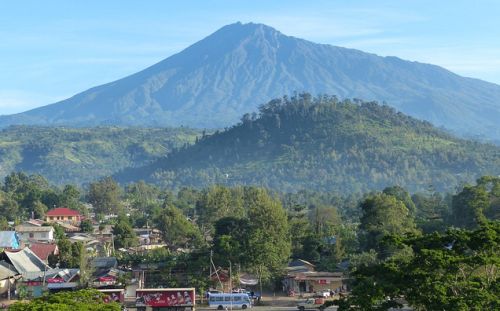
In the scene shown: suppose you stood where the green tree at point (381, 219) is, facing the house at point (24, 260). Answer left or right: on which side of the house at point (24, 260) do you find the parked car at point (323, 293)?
left

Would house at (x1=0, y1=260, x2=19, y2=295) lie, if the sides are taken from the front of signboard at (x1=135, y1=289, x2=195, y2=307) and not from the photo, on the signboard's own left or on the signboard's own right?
on the signboard's own right

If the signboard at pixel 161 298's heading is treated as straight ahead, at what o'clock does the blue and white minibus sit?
The blue and white minibus is roughly at 9 o'clock from the signboard.

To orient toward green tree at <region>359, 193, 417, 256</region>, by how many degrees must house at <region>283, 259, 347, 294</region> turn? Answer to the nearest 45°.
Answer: approximately 135° to its left

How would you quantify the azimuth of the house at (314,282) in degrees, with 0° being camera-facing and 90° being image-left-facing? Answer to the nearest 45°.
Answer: approximately 0°

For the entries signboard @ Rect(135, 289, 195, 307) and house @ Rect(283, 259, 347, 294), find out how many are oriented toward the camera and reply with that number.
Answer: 2
